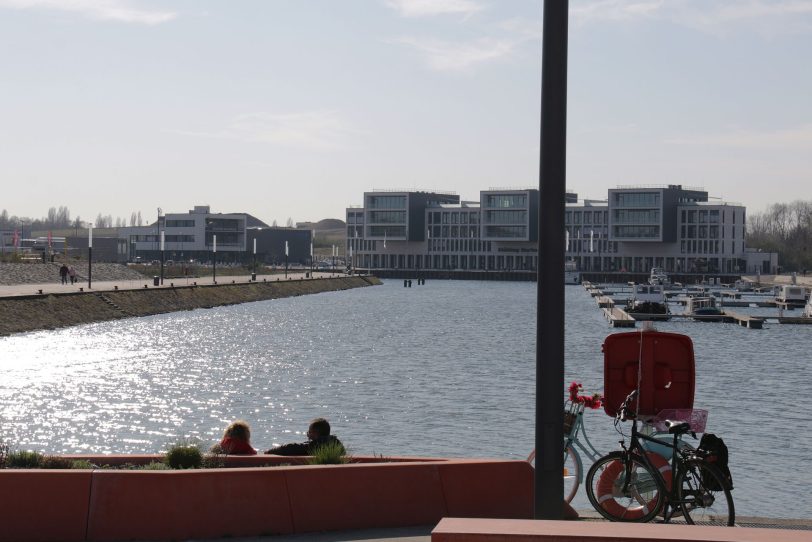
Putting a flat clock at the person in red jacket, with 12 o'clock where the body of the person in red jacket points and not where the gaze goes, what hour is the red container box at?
The red container box is roughly at 4 o'clock from the person in red jacket.

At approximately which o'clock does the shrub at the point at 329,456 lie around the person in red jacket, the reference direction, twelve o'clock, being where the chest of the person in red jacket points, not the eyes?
The shrub is roughly at 5 o'clock from the person in red jacket.

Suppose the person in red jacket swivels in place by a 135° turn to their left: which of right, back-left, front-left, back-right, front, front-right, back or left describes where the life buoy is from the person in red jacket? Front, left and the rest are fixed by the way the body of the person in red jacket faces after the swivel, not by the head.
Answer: left

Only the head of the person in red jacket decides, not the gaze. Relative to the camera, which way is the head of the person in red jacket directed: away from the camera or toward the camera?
away from the camera

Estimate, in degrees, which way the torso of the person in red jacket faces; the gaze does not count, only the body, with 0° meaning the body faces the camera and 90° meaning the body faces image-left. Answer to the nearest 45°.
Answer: approximately 180°

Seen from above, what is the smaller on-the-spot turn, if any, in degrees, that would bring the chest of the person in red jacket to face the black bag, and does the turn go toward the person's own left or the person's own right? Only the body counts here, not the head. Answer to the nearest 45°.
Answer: approximately 135° to the person's own right

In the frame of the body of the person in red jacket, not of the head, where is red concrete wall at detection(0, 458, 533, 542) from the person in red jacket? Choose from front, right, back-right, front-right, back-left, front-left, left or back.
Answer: back

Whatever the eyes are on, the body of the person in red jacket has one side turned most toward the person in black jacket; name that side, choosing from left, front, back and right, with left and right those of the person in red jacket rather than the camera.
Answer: right

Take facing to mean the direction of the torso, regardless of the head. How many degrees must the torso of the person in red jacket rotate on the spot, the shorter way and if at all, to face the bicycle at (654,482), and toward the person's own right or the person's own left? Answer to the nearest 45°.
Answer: approximately 135° to the person's own right
